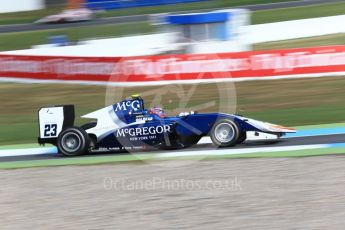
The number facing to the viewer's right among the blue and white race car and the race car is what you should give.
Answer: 1

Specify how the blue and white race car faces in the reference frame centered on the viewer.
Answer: facing to the right of the viewer

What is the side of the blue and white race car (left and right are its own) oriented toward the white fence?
left

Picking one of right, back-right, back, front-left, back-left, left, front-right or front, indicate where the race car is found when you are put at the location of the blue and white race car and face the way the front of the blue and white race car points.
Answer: left

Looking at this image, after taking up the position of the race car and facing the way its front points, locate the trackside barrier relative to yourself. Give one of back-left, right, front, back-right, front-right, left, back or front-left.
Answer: left

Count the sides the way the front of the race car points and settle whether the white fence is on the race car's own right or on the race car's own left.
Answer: on the race car's own left

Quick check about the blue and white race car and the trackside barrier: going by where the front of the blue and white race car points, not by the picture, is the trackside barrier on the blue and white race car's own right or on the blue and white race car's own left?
on the blue and white race car's own left
